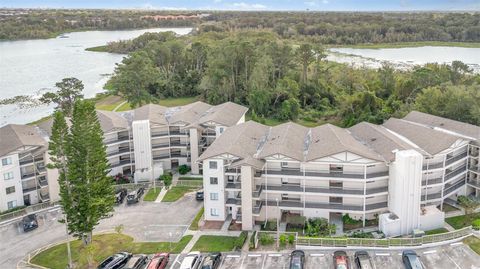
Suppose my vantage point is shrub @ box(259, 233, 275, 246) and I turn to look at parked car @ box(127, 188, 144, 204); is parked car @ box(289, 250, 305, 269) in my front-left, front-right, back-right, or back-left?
back-left

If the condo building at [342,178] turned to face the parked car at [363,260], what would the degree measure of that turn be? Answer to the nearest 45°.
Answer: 0° — it already faces it

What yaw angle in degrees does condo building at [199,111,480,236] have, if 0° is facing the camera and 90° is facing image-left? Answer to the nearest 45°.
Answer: approximately 0°

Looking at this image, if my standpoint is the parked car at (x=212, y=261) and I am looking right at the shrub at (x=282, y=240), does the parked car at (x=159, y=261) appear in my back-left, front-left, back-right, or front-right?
back-left

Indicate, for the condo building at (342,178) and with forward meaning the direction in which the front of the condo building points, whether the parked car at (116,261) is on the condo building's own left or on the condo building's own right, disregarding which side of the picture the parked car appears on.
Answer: on the condo building's own right

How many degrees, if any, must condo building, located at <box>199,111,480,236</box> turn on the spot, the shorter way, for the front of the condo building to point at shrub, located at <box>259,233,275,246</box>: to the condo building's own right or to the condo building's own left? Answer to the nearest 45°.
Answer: approximately 45° to the condo building's own right

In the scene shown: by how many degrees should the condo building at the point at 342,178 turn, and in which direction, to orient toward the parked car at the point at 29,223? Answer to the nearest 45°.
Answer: approximately 90° to its right

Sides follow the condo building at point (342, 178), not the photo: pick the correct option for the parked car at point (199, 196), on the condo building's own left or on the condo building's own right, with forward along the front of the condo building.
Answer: on the condo building's own right

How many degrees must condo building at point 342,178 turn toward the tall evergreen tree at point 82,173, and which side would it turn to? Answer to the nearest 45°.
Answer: approximately 90° to its right

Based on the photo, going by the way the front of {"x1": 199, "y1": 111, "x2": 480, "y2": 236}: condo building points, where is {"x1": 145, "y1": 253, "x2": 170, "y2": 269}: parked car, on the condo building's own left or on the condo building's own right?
on the condo building's own right

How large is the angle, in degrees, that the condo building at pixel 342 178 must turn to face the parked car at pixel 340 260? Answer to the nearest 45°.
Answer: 0° — it already faces it

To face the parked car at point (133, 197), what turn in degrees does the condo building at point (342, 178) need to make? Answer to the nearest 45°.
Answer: approximately 90° to its right

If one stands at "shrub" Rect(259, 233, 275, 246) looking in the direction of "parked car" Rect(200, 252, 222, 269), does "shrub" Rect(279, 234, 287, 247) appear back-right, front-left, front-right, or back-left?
back-left

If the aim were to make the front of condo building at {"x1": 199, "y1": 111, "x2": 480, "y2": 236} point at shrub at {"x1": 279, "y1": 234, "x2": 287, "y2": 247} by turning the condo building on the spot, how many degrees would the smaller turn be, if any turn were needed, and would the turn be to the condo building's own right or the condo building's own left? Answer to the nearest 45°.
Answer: approximately 45° to the condo building's own right
